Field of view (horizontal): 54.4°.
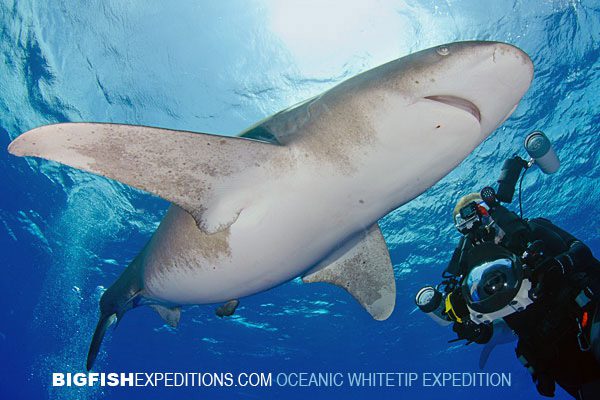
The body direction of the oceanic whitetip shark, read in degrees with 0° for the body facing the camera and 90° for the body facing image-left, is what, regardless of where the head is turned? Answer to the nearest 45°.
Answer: approximately 315°

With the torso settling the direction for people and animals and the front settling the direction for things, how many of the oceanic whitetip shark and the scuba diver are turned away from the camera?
0

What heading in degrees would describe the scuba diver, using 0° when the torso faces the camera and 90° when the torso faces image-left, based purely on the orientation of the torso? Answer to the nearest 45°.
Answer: approximately 45°

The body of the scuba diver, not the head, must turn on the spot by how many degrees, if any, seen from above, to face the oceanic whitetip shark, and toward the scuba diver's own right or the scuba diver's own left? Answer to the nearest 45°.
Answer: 0° — they already face it
